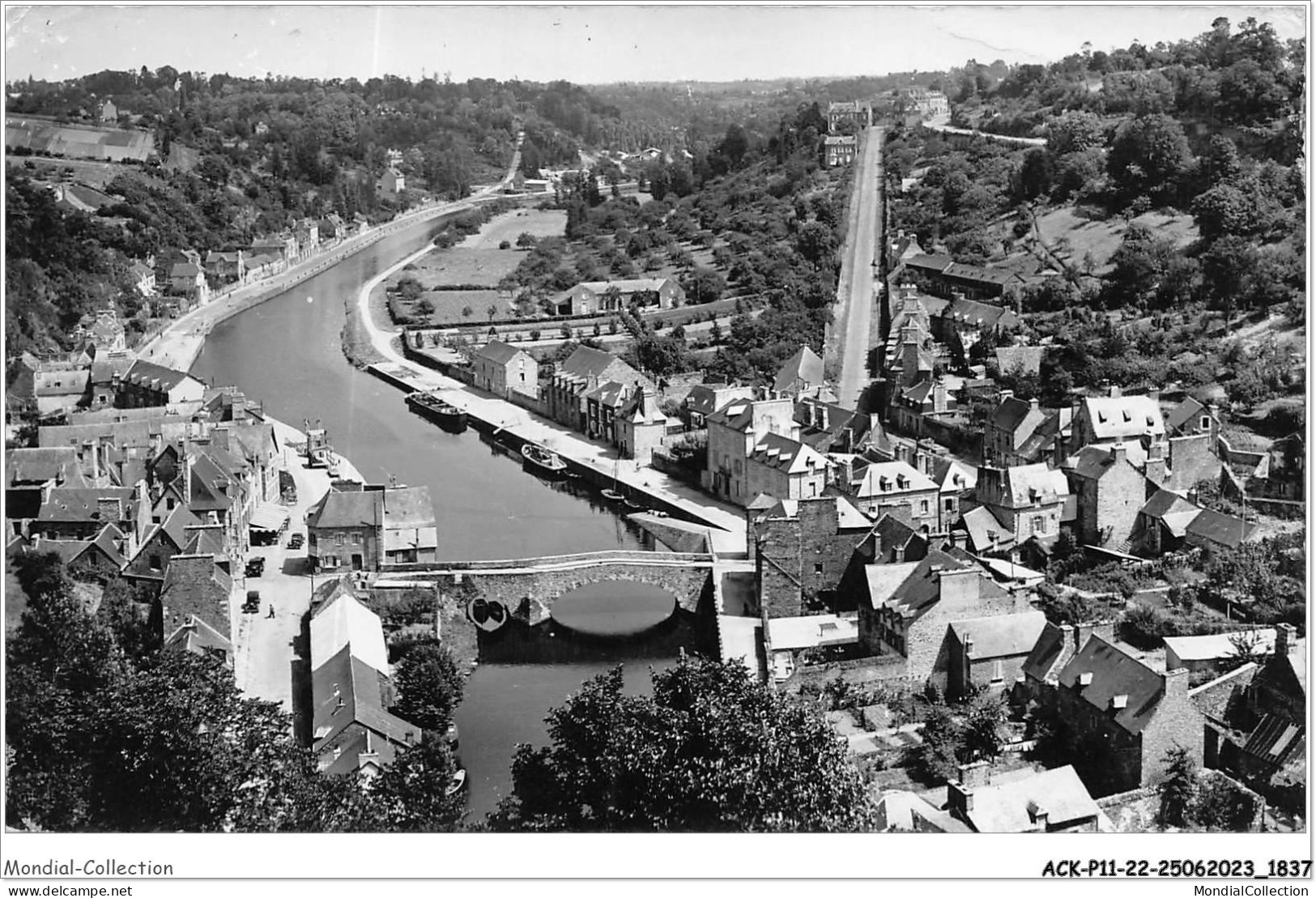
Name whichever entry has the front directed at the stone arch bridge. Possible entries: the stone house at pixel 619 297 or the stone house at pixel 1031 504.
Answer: the stone house at pixel 619 297

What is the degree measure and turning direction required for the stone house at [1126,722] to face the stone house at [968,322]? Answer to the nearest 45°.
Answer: approximately 135° to its right

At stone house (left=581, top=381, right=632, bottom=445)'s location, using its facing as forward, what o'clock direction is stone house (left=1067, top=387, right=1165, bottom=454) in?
stone house (left=1067, top=387, right=1165, bottom=454) is roughly at 9 o'clock from stone house (left=581, top=381, right=632, bottom=445).

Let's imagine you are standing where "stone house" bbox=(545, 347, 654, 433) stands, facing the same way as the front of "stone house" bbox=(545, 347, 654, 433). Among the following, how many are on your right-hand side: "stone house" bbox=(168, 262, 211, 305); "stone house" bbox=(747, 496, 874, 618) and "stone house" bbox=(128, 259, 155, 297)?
2

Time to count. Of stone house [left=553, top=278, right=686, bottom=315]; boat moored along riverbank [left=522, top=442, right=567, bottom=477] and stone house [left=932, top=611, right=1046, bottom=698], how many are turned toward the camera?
2

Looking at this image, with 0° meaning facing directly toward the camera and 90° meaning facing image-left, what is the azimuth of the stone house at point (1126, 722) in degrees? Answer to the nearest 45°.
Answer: approximately 45°

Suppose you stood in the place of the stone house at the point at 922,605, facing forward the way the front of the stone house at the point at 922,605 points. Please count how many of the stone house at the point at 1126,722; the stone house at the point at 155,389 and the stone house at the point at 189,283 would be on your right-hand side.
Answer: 2

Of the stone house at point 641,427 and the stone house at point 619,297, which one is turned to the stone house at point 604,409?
the stone house at point 619,297

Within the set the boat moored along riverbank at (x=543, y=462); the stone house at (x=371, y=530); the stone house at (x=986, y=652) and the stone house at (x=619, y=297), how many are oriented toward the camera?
3

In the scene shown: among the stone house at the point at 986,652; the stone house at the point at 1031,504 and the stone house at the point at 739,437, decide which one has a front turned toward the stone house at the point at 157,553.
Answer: the stone house at the point at 739,437
